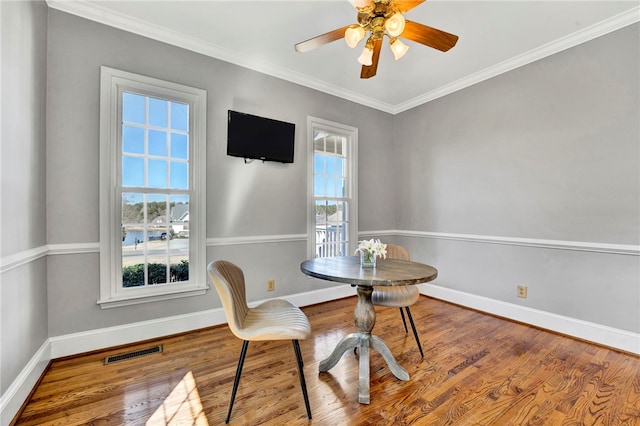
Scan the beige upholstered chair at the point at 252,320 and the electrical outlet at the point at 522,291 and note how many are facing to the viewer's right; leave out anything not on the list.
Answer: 1

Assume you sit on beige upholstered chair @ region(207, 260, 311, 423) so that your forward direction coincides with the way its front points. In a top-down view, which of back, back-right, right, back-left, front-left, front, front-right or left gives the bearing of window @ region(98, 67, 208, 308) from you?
back-left

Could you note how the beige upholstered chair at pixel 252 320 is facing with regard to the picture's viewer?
facing to the right of the viewer

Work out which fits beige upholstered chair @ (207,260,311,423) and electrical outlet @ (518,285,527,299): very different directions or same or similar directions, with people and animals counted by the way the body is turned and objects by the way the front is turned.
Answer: very different directions

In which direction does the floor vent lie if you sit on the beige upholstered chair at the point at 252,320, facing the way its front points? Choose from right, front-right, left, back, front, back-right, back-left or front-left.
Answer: back-left

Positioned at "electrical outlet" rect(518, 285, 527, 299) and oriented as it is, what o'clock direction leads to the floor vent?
The floor vent is roughly at 12 o'clock from the electrical outlet.

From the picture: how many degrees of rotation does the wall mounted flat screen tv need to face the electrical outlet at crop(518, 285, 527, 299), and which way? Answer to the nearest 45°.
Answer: approximately 45° to its left

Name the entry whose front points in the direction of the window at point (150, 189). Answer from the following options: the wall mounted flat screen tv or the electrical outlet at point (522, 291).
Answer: the electrical outlet

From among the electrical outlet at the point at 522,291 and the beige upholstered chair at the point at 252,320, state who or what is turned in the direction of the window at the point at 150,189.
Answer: the electrical outlet
